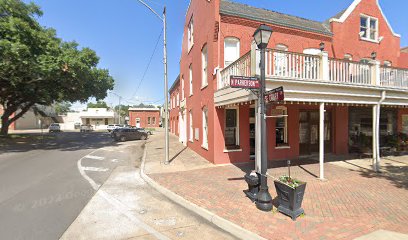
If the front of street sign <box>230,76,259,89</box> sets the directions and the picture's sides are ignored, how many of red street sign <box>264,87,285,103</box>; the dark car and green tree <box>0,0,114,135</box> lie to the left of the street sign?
1

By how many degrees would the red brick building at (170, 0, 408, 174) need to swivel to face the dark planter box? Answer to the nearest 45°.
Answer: approximately 45° to its right

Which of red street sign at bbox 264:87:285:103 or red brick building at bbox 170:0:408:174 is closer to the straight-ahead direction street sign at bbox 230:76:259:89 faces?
the red street sign

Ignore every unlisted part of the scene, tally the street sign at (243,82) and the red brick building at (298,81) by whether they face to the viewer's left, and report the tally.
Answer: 0

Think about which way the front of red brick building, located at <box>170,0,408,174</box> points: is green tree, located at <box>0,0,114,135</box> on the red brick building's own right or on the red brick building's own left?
on the red brick building's own right

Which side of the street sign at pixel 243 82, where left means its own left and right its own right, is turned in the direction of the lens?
front

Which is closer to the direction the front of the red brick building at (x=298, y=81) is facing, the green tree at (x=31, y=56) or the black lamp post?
the black lamp post

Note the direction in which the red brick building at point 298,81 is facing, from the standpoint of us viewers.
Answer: facing the viewer and to the right of the viewer
